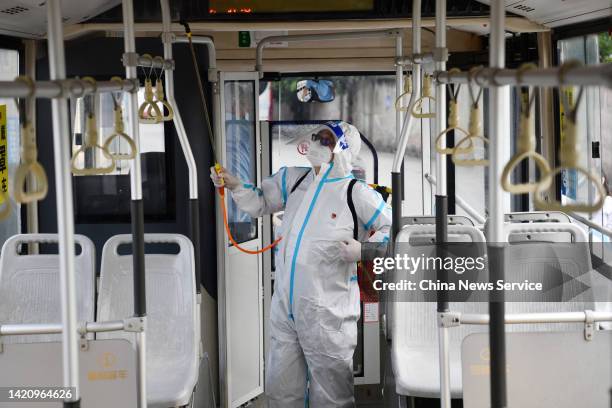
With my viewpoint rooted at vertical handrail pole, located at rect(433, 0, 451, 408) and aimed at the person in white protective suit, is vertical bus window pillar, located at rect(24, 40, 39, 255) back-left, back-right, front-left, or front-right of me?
front-left

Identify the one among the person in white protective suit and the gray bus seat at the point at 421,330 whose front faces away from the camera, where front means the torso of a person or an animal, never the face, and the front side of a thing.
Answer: the gray bus seat

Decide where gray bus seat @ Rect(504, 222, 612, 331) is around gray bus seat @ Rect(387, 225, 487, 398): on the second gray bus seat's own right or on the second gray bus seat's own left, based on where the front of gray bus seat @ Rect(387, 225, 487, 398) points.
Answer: on the second gray bus seat's own right

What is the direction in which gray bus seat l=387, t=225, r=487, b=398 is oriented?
away from the camera

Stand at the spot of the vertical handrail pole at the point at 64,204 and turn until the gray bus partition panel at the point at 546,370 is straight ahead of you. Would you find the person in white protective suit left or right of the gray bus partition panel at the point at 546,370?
left

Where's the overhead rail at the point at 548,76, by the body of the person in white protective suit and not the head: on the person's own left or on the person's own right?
on the person's own left

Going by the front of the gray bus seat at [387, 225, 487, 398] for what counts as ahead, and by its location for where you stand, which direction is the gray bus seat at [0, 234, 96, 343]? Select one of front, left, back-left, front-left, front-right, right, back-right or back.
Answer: left

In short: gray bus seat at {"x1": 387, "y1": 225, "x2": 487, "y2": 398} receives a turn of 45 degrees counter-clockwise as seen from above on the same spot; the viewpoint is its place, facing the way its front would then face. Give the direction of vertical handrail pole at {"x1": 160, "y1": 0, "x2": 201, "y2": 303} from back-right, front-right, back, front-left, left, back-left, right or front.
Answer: front-left

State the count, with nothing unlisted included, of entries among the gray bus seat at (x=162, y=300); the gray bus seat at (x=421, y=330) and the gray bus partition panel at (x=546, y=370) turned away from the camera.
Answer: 3

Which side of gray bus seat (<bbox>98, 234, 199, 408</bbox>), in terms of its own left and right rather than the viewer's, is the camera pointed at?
back
